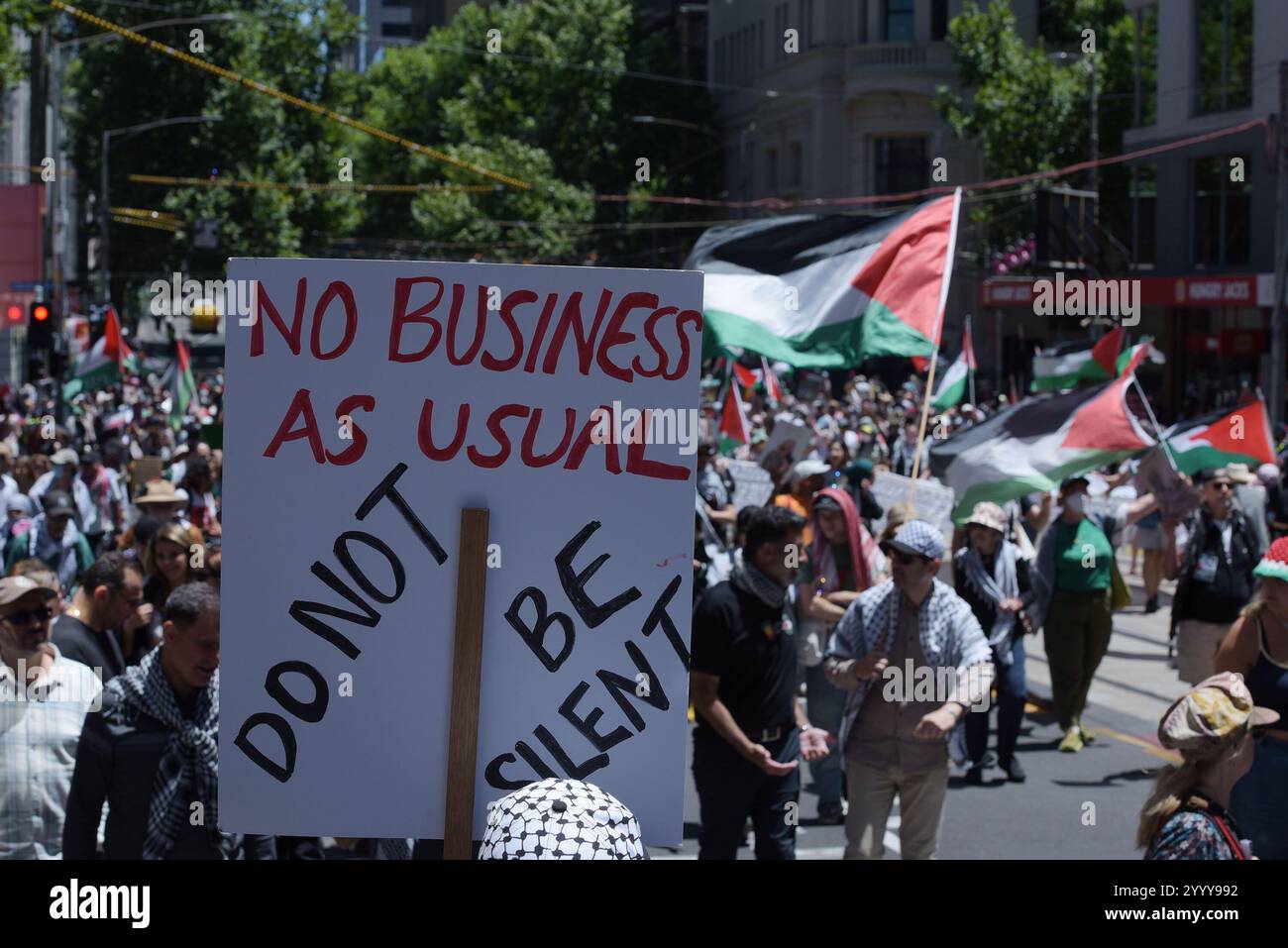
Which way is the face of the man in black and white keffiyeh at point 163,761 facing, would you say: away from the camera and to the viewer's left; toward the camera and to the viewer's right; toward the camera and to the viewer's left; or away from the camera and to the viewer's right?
toward the camera and to the viewer's right

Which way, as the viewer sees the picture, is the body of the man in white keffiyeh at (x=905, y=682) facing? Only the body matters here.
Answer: toward the camera

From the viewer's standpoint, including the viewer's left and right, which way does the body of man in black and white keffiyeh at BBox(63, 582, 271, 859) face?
facing the viewer and to the right of the viewer

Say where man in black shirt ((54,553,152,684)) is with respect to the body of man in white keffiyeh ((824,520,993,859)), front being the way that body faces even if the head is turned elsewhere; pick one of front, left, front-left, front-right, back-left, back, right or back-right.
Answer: right

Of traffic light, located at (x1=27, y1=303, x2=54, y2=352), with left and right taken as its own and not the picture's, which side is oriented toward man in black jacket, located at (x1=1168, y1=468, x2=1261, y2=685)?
front

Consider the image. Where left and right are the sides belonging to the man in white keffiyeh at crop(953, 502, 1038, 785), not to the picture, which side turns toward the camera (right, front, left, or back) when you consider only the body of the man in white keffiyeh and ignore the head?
front

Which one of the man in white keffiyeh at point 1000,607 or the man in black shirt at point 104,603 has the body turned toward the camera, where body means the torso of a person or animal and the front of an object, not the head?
the man in white keffiyeh

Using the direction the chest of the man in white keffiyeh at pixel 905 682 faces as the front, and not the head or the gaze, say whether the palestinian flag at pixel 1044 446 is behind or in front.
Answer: behind

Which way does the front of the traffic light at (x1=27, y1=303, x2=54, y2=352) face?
toward the camera

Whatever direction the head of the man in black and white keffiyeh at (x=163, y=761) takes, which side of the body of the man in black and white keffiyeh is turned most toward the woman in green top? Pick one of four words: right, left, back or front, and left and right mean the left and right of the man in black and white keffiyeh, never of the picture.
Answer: left

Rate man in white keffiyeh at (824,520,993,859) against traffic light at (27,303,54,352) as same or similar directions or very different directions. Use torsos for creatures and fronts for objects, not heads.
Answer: same or similar directions

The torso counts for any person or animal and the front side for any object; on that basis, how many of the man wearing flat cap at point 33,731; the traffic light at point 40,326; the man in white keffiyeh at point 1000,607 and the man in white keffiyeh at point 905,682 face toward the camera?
4
